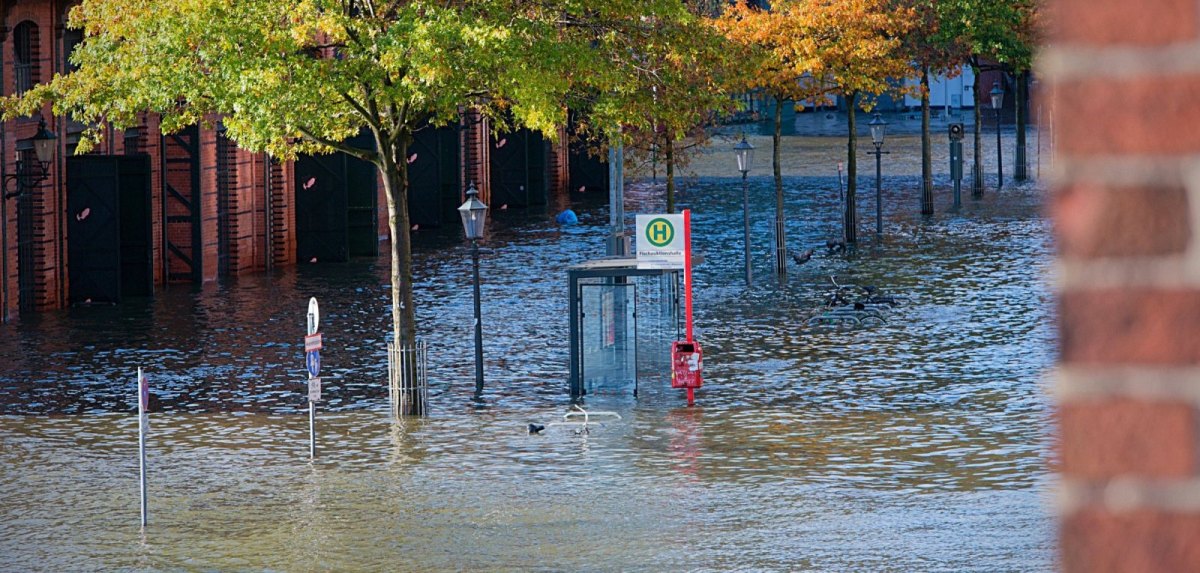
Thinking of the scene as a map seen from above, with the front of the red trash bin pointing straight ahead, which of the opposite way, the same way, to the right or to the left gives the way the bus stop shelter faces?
to the left

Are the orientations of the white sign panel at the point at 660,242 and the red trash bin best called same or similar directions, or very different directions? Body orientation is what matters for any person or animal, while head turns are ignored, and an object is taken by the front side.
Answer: same or similar directions

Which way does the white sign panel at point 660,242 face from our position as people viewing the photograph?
facing the viewer

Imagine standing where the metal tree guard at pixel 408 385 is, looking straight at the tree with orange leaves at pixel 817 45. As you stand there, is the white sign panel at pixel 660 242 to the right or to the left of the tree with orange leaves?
right

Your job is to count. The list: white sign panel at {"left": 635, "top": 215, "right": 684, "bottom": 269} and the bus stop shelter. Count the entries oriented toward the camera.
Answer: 1

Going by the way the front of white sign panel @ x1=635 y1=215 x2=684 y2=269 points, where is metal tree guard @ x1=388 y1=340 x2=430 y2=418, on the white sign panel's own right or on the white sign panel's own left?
on the white sign panel's own right

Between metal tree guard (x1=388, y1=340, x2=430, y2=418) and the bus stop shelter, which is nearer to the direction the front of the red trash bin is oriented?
the metal tree guard

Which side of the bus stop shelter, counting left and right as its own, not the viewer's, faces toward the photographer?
right

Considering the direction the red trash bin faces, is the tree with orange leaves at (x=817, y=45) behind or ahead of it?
behind

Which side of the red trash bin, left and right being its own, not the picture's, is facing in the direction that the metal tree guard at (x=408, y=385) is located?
right

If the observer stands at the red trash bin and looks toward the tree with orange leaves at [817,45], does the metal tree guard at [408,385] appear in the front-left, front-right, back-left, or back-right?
back-left

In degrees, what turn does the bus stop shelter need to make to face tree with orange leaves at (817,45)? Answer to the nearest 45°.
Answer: approximately 90° to its left

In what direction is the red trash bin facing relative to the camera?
toward the camera

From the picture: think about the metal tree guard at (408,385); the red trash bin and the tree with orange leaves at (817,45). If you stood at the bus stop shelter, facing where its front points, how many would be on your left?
1
